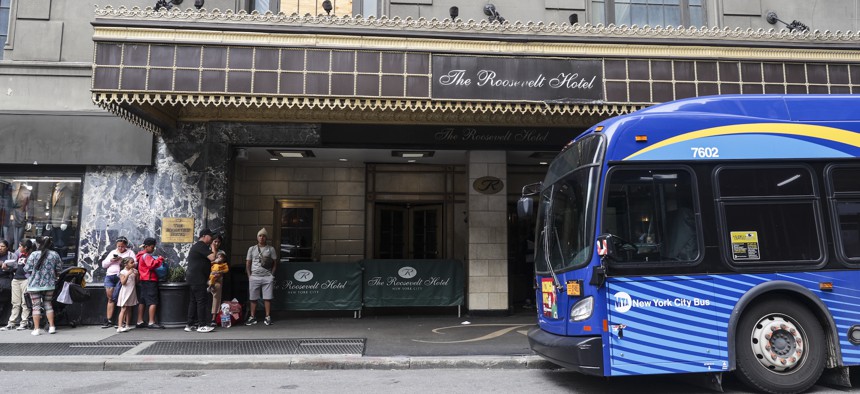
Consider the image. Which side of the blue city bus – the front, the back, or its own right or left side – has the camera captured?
left

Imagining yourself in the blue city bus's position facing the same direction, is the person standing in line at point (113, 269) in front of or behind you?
in front

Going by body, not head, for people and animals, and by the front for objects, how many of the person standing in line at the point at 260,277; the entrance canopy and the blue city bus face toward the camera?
2

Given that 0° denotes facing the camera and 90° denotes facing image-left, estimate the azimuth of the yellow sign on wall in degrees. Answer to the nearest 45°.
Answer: approximately 0°

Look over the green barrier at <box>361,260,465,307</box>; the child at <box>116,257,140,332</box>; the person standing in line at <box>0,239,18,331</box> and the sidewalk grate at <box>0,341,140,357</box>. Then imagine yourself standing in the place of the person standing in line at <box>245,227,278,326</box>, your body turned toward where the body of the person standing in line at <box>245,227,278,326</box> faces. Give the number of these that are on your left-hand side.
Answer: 1

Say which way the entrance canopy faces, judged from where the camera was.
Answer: facing the viewer

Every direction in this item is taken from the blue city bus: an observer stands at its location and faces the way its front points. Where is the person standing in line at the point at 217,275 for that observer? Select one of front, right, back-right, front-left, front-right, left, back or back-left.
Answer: front

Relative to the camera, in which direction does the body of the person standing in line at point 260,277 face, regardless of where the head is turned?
toward the camera

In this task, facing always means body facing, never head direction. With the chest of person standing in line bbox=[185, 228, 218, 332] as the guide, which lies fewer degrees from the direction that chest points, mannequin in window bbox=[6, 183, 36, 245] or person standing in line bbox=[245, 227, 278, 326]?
the person standing in line

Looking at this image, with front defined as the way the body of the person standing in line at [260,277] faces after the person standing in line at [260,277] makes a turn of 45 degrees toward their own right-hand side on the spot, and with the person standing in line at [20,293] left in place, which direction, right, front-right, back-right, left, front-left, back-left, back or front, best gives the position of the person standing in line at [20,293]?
front-right

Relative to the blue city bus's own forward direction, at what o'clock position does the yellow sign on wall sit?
The yellow sign on wall is roughly at 12 o'clock from the blue city bus.

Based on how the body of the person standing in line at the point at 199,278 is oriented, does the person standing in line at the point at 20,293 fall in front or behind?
behind

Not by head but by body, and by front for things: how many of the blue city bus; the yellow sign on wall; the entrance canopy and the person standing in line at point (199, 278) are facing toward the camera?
2
